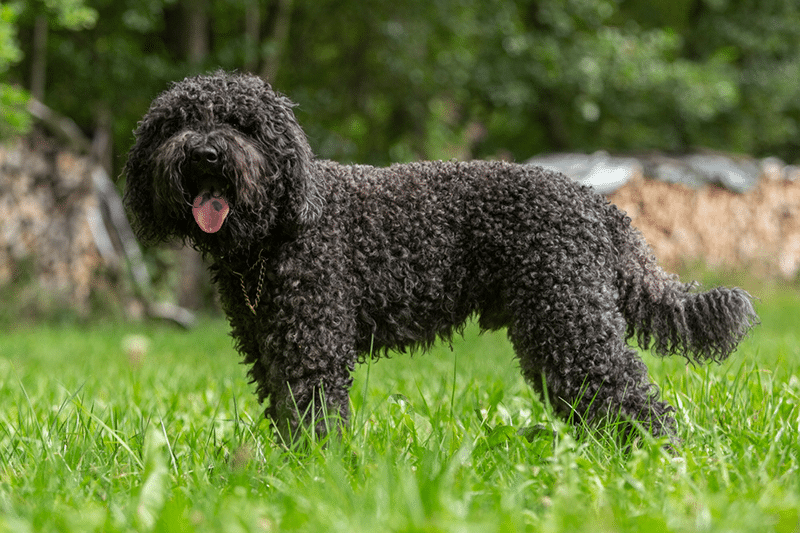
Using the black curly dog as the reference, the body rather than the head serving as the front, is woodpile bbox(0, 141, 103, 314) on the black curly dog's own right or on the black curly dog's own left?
on the black curly dog's own right

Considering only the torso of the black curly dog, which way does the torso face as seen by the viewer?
to the viewer's left

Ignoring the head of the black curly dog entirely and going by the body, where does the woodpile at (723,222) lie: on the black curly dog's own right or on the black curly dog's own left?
on the black curly dog's own right

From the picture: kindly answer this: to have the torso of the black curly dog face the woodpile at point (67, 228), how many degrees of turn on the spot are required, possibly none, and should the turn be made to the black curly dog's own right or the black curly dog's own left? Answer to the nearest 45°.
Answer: approximately 45° to the black curly dog's own right
